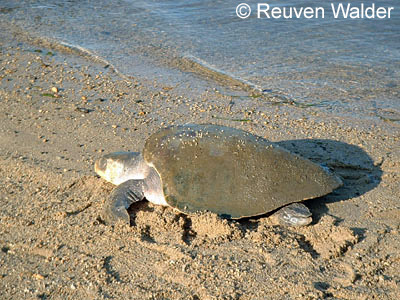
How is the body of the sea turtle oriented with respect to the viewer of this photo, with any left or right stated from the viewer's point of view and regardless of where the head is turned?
facing to the left of the viewer
